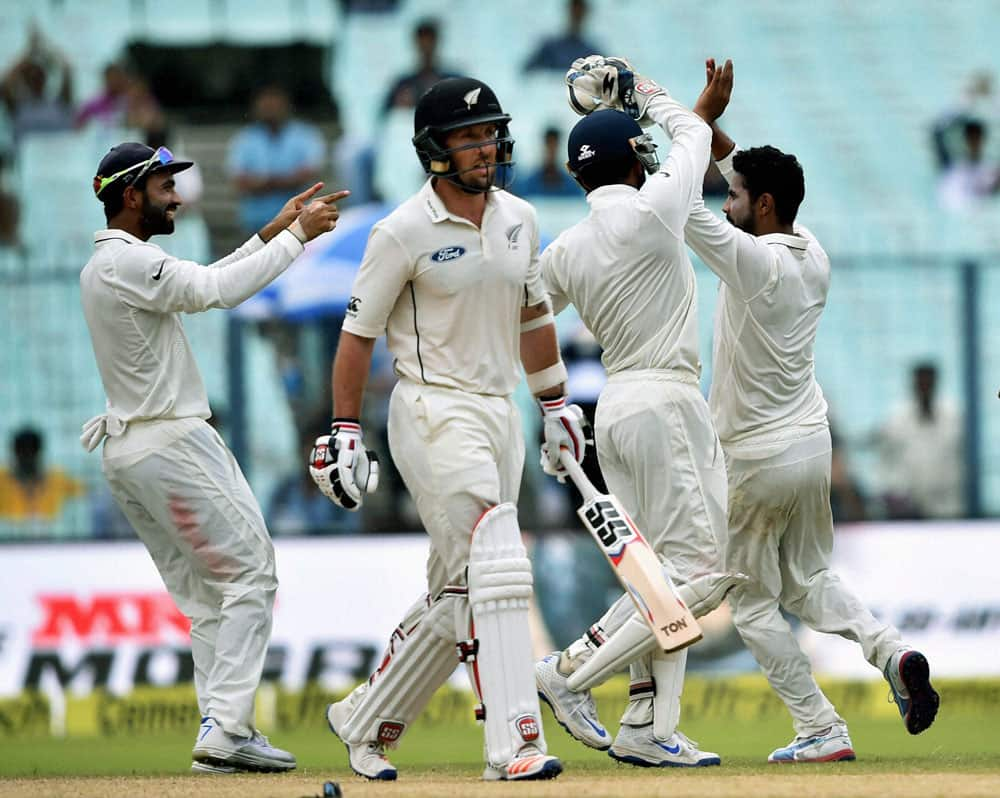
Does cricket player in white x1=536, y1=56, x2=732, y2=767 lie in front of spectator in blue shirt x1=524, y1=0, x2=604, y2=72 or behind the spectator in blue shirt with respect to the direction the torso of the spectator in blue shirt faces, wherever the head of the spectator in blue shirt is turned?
in front

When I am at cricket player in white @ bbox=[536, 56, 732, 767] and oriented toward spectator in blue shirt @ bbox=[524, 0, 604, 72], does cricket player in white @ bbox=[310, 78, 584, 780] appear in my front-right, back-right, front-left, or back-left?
back-left

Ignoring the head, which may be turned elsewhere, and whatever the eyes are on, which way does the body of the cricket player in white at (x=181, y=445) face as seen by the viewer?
to the viewer's right

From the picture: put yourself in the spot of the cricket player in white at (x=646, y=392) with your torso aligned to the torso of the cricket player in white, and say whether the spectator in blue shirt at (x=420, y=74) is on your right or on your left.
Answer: on your left

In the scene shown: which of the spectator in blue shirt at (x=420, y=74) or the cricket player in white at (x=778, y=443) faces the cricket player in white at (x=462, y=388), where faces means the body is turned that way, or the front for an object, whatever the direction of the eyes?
the spectator in blue shirt

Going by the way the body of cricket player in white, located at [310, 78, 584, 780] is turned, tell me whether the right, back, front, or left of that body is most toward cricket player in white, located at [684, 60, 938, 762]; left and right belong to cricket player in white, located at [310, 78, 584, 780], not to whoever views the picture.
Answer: left

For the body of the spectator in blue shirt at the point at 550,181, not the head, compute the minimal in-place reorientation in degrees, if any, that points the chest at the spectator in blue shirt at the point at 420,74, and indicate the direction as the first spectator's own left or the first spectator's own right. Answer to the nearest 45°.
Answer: approximately 135° to the first spectator's own right

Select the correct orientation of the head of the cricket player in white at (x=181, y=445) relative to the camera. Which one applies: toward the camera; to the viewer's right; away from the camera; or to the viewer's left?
to the viewer's right

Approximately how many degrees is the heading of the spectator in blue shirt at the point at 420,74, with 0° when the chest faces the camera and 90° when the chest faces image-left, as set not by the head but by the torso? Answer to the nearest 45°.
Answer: approximately 0°

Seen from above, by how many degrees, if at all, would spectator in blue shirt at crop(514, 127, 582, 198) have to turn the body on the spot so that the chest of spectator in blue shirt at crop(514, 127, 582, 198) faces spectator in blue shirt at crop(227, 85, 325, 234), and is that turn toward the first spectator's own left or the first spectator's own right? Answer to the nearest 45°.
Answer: approximately 90° to the first spectator's own right

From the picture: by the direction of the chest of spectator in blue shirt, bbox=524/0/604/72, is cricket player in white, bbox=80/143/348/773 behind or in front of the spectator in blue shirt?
in front

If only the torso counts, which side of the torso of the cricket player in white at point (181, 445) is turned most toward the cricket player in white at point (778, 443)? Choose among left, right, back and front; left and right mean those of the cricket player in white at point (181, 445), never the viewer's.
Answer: front

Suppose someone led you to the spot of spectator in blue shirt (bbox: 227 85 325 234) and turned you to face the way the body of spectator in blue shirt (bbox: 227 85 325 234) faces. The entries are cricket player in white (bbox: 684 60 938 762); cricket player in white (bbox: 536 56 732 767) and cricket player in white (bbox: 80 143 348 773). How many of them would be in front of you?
3

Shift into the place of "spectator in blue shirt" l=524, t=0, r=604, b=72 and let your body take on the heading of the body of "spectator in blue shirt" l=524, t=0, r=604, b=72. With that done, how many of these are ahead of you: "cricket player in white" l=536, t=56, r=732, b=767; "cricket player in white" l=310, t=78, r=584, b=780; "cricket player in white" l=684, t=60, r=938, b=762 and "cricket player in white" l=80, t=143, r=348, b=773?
4
